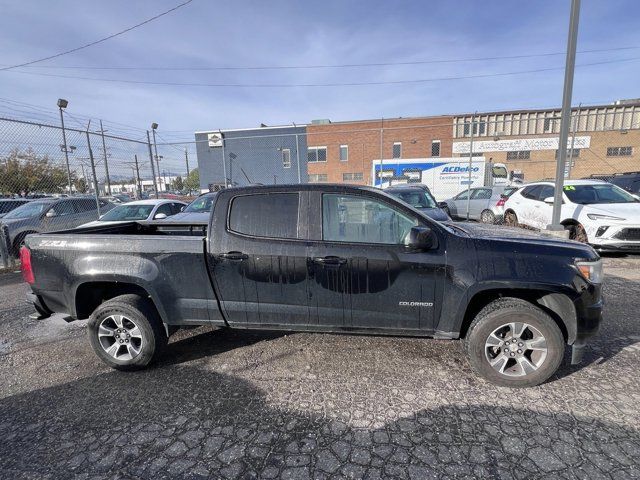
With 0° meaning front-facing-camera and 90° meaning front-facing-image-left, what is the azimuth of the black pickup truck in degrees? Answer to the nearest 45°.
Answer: approximately 270°

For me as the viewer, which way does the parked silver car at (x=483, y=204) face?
facing away from the viewer and to the left of the viewer

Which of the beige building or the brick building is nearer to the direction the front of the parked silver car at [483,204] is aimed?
the brick building

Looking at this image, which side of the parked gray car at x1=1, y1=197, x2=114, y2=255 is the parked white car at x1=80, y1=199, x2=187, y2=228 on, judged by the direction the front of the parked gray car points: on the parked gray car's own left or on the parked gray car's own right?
on the parked gray car's own left

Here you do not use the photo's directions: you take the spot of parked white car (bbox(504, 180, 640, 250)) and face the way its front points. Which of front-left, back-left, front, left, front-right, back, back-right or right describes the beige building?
back-left

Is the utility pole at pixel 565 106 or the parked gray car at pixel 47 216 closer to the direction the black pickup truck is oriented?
the utility pole

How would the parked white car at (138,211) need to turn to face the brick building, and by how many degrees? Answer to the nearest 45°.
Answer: approximately 180°
